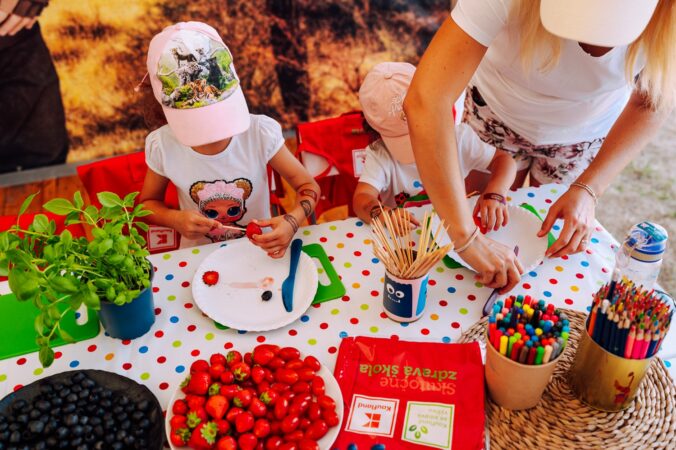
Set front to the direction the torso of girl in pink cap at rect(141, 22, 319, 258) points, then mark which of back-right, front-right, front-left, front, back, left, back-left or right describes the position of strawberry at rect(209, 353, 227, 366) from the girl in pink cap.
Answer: front

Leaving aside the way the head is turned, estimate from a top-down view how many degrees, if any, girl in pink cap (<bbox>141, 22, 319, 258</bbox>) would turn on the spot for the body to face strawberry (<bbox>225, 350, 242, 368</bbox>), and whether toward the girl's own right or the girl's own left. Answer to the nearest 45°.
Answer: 0° — they already face it

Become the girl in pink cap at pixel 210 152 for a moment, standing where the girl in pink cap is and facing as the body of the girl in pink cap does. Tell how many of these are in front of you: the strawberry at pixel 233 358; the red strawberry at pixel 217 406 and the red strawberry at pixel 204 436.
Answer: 3

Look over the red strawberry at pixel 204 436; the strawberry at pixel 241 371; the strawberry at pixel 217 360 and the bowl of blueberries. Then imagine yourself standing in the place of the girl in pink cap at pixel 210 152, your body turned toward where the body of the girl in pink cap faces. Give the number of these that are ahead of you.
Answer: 4

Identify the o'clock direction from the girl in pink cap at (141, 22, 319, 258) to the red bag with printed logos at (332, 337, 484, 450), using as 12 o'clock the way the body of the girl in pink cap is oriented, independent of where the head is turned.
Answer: The red bag with printed logos is roughly at 11 o'clock from the girl in pink cap.

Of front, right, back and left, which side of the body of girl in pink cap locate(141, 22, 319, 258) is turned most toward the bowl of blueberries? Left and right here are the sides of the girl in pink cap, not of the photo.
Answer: front

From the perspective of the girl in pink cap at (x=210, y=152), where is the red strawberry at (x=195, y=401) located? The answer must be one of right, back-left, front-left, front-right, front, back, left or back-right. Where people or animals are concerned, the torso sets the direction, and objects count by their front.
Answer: front

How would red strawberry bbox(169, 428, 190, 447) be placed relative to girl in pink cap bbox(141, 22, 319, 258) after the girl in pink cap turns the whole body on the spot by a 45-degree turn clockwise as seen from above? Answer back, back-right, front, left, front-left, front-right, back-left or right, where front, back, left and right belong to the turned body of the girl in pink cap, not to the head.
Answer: front-left

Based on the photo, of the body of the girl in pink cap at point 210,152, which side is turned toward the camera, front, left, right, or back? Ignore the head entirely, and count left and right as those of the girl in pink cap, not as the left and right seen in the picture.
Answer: front

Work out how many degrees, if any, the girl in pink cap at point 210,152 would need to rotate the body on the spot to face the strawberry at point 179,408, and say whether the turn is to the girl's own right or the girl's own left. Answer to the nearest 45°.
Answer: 0° — they already face it

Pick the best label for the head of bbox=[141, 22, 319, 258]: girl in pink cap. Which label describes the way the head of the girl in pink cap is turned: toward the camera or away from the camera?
toward the camera

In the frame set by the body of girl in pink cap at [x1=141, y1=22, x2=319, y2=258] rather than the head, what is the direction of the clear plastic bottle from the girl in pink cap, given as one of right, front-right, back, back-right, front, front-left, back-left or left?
front-left

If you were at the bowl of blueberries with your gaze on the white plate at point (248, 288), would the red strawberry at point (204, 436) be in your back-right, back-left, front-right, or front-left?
front-right

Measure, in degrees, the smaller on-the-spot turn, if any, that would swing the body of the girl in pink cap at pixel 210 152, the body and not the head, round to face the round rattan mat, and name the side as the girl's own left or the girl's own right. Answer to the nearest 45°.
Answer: approximately 45° to the girl's own left

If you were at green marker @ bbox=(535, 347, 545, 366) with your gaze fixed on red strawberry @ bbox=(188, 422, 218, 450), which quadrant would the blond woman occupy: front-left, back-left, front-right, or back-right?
back-right

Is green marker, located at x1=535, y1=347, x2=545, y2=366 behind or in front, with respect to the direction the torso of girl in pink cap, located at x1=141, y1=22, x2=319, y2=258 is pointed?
in front

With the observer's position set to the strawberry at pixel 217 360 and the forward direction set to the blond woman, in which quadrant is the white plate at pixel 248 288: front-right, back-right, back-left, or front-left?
front-left

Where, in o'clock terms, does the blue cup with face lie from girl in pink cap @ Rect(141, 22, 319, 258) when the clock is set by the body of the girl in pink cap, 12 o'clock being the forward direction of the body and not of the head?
The blue cup with face is roughly at 11 o'clock from the girl in pink cap.

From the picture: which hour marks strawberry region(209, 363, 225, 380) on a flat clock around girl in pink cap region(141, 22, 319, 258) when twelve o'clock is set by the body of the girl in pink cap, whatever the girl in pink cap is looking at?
The strawberry is roughly at 12 o'clock from the girl in pink cap.

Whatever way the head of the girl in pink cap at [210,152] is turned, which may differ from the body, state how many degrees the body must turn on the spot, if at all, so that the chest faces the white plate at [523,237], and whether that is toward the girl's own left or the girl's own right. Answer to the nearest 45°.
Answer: approximately 45° to the girl's own left

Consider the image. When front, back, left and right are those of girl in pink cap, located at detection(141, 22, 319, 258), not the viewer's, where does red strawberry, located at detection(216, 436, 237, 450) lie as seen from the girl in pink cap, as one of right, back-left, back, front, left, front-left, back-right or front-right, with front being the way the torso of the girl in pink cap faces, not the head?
front
